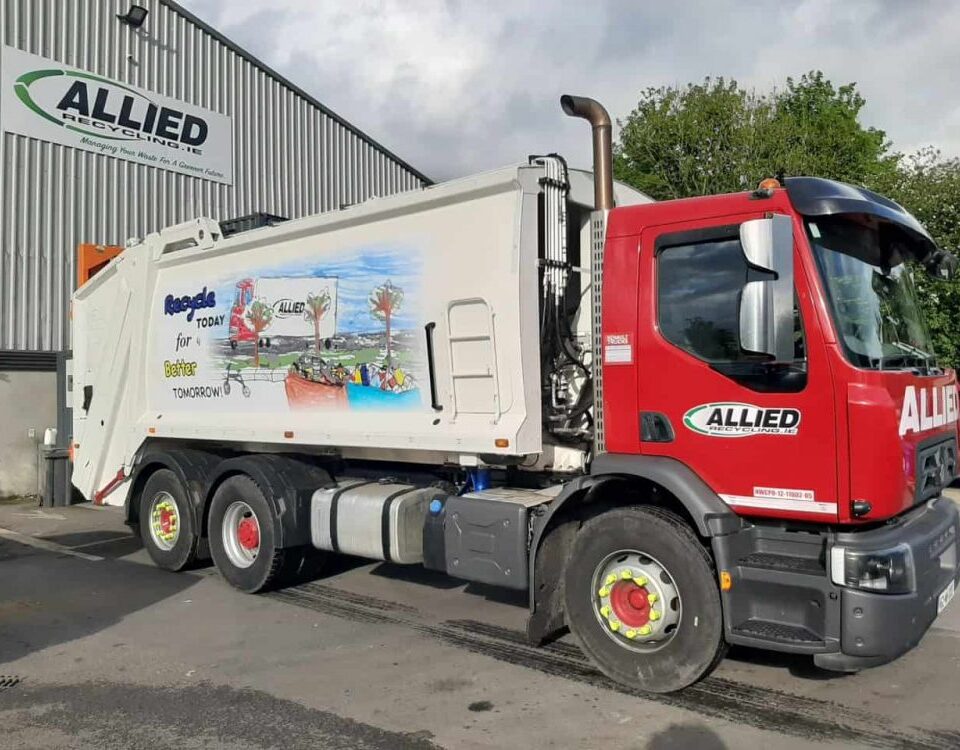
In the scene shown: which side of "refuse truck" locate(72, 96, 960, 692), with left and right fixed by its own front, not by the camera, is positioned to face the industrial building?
back

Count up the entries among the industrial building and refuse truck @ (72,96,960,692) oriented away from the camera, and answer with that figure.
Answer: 0

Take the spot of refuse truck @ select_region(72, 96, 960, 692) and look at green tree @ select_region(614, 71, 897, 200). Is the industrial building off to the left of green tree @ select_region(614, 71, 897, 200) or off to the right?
left

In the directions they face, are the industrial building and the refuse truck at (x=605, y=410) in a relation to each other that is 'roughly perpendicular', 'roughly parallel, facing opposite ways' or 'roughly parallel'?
roughly parallel

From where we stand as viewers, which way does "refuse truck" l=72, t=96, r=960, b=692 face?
facing the viewer and to the right of the viewer

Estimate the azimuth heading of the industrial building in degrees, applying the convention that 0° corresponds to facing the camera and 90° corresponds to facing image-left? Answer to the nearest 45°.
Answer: approximately 315°

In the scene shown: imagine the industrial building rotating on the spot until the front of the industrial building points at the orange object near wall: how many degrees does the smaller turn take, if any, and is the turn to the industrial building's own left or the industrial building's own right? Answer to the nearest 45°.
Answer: approximately 45° to the industrial building's own right

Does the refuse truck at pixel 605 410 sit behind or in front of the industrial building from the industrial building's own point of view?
in front
